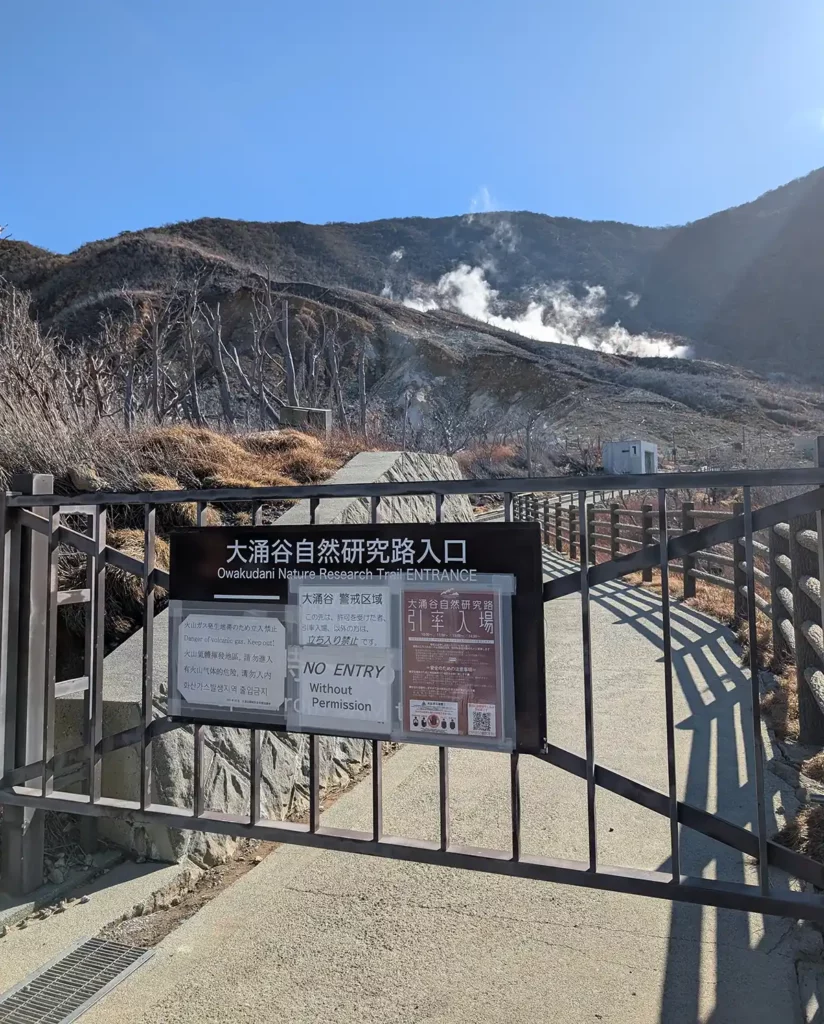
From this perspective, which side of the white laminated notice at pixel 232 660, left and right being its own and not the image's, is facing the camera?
front

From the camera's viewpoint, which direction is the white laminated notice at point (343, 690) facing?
toward the camera

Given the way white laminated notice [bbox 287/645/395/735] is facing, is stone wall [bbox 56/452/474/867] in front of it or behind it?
behind

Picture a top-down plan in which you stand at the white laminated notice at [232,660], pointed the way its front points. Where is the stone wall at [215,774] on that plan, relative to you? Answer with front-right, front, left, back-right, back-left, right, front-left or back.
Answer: back

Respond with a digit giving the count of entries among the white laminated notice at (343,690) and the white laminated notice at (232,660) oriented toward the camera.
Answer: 2

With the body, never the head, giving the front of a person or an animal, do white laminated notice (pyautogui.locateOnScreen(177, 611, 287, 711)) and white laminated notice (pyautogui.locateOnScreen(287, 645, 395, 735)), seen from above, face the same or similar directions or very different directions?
same or similar directions
